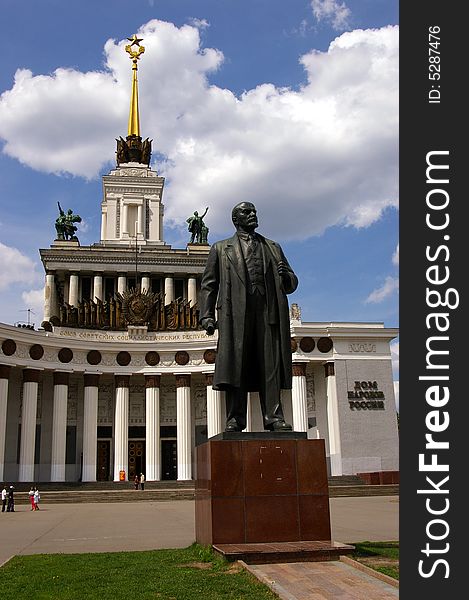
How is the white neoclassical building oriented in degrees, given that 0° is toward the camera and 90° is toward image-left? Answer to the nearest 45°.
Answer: approximately 0°

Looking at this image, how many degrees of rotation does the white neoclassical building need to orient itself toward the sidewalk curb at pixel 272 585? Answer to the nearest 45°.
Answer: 0° — it already faces it

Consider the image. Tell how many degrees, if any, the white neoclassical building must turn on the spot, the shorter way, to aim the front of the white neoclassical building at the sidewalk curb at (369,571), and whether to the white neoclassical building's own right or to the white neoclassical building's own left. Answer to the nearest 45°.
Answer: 0° — it already faces it
